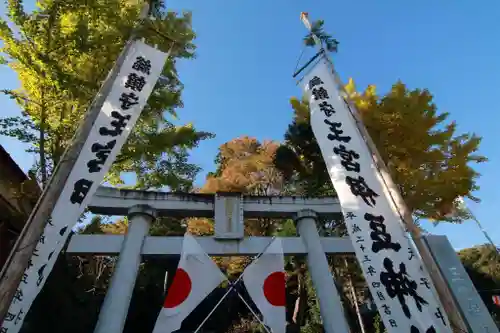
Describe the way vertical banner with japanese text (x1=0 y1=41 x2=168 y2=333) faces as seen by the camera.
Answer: facing the viewer

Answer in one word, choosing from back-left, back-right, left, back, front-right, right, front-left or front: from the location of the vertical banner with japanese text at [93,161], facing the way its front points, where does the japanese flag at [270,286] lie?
left

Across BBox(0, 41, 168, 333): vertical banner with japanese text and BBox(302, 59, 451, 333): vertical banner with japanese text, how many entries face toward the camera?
2

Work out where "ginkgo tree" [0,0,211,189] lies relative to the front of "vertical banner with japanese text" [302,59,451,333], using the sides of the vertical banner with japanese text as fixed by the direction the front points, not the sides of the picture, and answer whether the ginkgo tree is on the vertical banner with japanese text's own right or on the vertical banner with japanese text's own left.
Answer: on the vertical banner with japanese text's own right

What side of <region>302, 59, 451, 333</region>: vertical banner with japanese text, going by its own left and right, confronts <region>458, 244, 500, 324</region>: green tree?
back

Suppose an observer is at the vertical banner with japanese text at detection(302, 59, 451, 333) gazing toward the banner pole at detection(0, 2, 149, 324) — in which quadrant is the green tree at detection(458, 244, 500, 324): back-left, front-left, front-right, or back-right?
back-right

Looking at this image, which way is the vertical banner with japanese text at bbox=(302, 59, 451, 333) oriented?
toward the camera

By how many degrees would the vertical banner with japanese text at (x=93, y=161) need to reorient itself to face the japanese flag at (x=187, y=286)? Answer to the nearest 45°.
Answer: approximately 90° to its left

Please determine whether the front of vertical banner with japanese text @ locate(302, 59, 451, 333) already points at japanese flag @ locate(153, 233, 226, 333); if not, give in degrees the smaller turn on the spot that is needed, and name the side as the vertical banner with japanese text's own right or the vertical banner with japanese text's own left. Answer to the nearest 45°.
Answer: approximately 90° to the vertical banner with japanese text's own right

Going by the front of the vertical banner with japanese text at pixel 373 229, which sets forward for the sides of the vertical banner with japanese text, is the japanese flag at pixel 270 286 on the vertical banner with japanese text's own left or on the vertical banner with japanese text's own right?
on the vertical banner with japanese text's own right

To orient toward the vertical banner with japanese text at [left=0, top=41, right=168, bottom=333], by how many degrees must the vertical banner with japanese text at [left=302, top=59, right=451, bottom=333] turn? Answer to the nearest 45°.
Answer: approximately 45° to its right
